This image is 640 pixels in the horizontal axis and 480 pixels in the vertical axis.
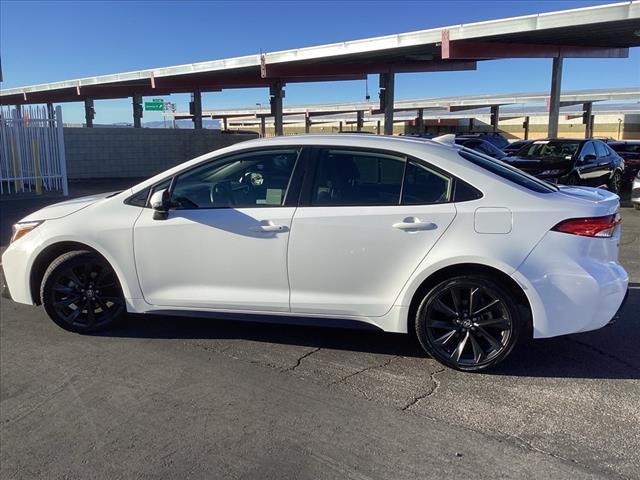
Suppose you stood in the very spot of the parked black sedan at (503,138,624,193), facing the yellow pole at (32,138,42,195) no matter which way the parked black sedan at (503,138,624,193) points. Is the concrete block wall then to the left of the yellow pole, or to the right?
right

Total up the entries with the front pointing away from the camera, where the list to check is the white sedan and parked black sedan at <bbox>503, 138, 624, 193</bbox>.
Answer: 0

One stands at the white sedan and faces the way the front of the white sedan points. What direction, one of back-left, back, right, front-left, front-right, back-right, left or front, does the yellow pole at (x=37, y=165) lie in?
front-right

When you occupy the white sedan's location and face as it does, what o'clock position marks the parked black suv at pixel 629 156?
The parked black suv is roughly at 4 o'clock from the white sedan.

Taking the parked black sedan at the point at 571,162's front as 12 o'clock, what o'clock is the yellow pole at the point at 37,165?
The yellow pole is roughly at 1 o'clock from the parked black sedan.

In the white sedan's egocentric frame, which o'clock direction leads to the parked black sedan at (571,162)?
The parked black sedan is roughly at 4 o'clock from the white sedan.

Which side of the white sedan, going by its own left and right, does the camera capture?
left

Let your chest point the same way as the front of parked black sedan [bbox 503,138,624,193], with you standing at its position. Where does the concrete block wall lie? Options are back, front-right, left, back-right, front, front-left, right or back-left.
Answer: front-right
